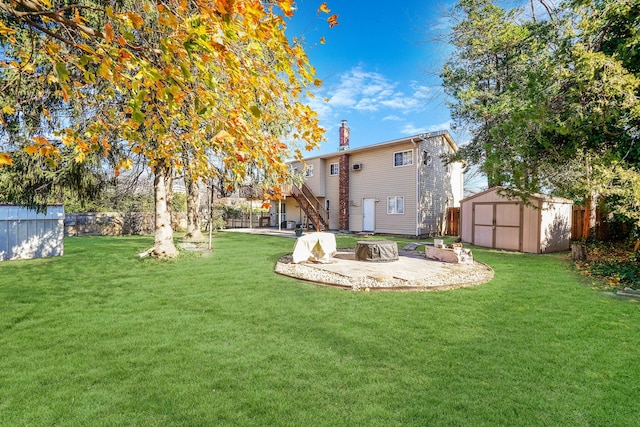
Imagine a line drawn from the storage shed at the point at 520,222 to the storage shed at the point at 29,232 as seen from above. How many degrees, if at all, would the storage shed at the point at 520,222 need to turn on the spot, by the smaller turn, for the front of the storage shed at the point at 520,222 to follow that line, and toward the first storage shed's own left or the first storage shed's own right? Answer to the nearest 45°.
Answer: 0° — it already faces it

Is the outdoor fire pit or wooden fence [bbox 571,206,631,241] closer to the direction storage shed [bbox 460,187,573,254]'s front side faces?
the outdoor fire pit

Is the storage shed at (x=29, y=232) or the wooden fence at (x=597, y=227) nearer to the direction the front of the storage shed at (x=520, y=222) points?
the storage shed

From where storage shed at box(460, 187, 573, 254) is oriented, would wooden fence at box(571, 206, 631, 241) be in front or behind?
behind

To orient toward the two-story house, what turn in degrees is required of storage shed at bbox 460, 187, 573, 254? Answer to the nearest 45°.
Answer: approximately 90° to its right

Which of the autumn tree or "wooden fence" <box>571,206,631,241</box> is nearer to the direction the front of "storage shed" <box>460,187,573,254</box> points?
the autumn tree

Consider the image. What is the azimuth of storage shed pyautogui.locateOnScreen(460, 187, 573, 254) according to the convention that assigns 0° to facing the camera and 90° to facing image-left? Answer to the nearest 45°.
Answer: approximately 45°
